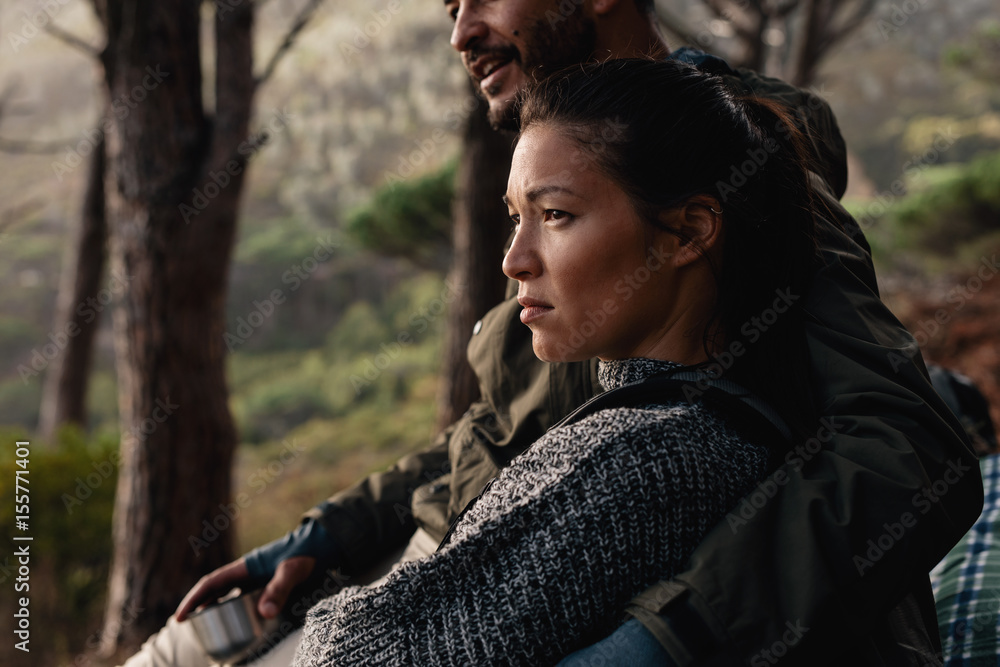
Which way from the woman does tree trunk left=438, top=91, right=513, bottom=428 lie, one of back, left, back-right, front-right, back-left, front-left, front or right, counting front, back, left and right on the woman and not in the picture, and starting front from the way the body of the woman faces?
right

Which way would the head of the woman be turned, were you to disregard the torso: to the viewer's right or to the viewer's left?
to the viewer's left

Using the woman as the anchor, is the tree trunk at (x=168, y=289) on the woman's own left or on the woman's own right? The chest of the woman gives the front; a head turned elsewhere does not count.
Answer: on the woman's own right

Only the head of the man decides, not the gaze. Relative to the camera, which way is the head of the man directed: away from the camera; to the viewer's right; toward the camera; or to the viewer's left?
to the viewer's left

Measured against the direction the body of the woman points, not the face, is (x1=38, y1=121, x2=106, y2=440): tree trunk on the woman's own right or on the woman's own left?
on the woman's own right

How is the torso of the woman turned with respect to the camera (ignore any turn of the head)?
to the viewer's left
